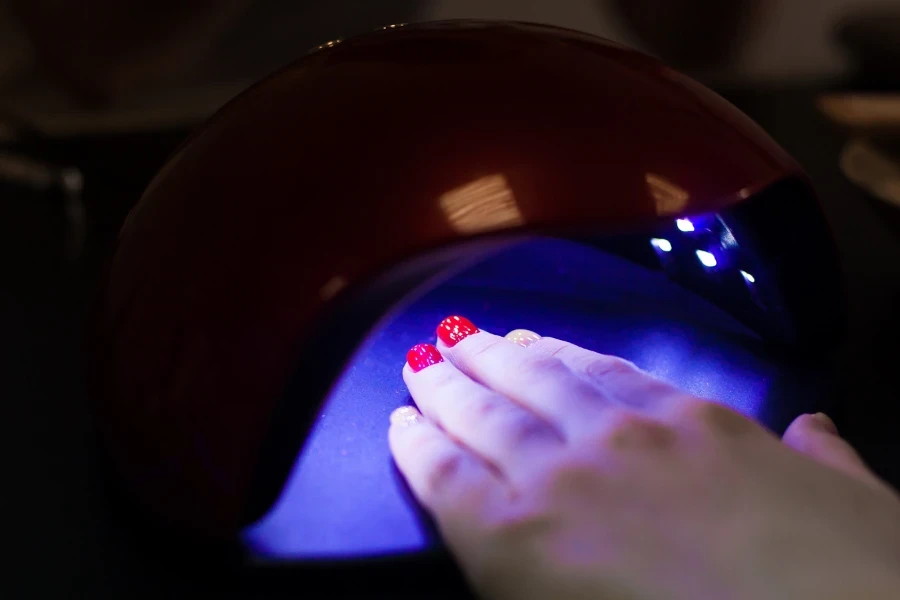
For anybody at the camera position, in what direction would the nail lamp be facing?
facing the viewer and to the right of the viewer
